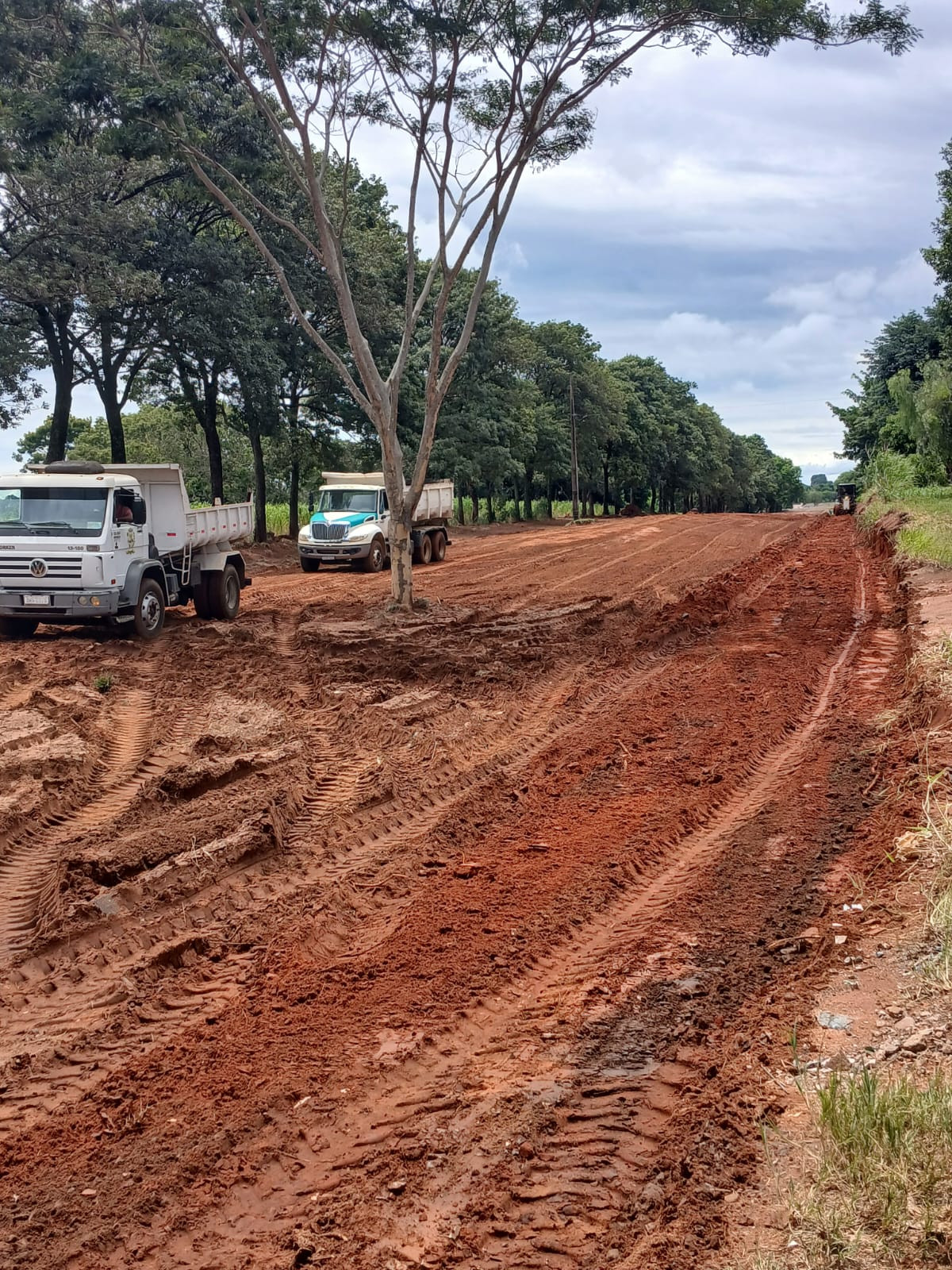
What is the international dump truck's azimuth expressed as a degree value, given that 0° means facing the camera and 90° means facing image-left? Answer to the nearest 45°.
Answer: approximately 45°

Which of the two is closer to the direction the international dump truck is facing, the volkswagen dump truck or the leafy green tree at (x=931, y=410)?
the volkswagen dump truck

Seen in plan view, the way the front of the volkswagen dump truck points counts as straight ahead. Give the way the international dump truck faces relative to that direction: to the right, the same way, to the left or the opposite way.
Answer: the same way

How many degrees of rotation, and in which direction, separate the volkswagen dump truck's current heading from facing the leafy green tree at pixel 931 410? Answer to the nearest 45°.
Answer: approximately 180°

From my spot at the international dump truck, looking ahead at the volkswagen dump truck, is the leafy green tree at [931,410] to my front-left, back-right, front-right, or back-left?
back-left

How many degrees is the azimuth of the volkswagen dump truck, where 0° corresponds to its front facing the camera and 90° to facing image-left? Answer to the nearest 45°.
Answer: approximately 45°

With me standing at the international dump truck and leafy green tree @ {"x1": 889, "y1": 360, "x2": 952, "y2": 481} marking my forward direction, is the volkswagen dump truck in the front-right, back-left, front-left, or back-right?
back-right

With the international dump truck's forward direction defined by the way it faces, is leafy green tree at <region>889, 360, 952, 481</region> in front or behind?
behind

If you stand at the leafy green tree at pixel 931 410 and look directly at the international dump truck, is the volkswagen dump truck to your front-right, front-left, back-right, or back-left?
front-left

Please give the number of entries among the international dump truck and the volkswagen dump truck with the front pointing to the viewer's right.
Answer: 0

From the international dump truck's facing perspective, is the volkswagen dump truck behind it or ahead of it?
ahead

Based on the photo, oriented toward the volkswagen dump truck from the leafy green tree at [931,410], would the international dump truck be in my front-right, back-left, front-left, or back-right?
front-right
